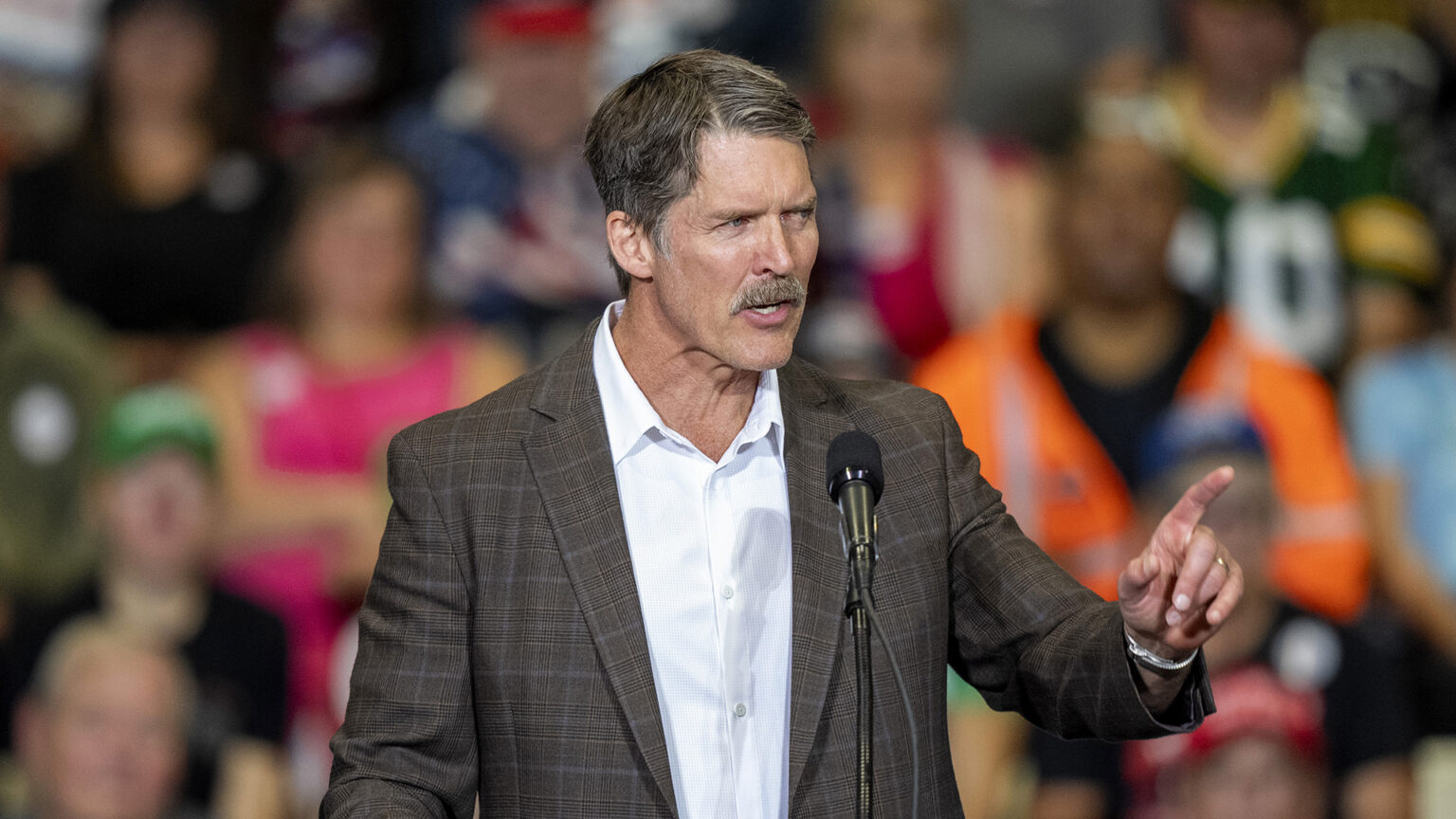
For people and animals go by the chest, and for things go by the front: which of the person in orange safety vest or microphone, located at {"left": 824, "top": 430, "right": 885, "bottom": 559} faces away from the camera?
the microphone

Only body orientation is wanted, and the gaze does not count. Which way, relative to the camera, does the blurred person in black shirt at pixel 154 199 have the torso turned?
toward the camera

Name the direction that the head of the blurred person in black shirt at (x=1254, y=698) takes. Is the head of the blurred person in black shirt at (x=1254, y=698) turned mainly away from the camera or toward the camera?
toward the camera

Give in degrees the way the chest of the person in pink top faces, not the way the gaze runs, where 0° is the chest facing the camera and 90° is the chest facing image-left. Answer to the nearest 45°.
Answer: approximately 0°

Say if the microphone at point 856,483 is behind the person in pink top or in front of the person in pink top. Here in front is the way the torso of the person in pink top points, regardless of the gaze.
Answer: in front

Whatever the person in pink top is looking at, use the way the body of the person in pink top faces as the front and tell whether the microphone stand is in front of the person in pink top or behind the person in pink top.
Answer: in front

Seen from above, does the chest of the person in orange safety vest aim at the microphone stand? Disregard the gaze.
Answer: yes

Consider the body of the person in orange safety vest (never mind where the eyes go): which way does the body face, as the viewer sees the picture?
toward the camera

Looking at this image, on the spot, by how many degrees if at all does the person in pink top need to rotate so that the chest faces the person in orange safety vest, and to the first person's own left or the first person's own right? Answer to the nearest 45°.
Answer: approximately 90° to the first person's own left

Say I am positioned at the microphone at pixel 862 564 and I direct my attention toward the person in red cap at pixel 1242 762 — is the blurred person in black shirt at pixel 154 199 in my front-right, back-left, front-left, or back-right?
front-left

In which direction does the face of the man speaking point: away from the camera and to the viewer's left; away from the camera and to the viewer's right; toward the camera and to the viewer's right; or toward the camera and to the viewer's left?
toward the camera and to the viewer's right

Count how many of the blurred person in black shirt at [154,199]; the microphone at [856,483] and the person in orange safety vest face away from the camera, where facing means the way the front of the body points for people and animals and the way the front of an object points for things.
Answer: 1

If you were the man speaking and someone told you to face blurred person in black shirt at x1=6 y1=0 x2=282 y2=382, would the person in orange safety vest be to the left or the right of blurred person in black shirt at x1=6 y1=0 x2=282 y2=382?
right

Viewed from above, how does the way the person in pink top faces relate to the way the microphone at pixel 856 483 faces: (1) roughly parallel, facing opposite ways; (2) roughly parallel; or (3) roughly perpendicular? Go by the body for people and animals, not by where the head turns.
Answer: roughly parallel, facing opposite ways

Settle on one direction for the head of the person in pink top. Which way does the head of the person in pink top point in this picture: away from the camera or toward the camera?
toward the camera

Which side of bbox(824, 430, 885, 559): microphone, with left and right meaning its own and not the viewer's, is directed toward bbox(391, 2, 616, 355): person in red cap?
front

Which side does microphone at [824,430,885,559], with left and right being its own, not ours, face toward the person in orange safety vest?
front
